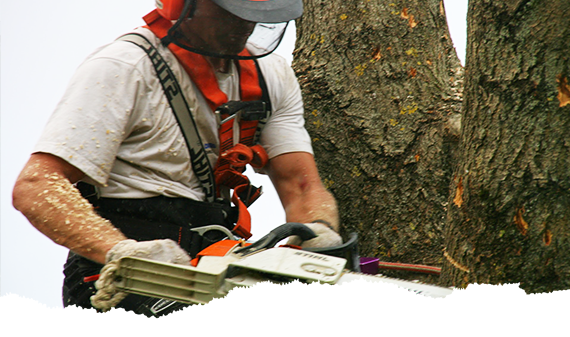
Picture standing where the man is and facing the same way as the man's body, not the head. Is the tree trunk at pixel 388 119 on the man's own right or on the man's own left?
on the man's own left

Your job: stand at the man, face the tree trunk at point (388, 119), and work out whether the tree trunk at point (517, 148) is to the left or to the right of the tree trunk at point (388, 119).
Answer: right

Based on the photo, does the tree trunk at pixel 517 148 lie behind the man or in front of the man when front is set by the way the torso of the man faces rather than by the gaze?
in front

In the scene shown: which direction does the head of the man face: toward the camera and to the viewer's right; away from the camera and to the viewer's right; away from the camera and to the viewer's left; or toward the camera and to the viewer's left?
toward the camera and to the viewer's right

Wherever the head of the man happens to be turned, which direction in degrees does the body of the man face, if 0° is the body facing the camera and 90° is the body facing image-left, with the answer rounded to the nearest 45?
approximately 315°
